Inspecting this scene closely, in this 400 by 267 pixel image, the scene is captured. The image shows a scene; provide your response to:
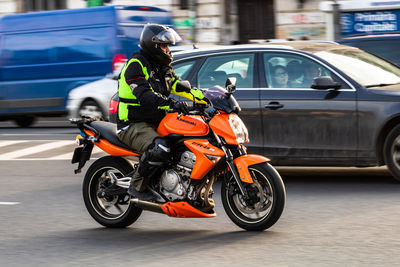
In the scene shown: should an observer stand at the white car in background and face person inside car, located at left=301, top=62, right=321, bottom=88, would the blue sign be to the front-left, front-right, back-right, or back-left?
front-left

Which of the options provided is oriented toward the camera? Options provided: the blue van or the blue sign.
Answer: the blue sign

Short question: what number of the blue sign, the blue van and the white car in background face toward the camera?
1

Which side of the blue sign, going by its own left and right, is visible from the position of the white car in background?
right

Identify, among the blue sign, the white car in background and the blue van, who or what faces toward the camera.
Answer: the blue sign

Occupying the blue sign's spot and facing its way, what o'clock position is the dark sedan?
The dark sedan is roughly at 12 o'clock from the blue sign.

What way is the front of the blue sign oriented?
toward the camera

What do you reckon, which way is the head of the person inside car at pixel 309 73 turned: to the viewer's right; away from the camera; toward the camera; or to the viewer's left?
to the viewer's right

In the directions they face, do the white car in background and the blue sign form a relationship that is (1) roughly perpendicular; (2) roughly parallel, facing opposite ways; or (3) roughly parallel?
roughly perpendicular

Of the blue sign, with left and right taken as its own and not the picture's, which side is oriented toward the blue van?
right

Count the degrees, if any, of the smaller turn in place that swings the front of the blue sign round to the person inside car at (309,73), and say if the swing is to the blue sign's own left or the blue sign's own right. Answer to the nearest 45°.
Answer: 0° — it already faces them

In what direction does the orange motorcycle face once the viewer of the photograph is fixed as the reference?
facing the viewer and to the right of the viewer
